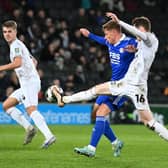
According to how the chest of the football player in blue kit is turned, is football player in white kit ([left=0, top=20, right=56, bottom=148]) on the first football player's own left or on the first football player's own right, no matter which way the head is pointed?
on the first football player's own right

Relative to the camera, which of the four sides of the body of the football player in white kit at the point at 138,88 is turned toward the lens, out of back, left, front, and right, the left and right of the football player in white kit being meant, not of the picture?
left

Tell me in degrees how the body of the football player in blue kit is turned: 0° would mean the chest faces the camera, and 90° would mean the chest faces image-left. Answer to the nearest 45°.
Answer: approximately 45°
